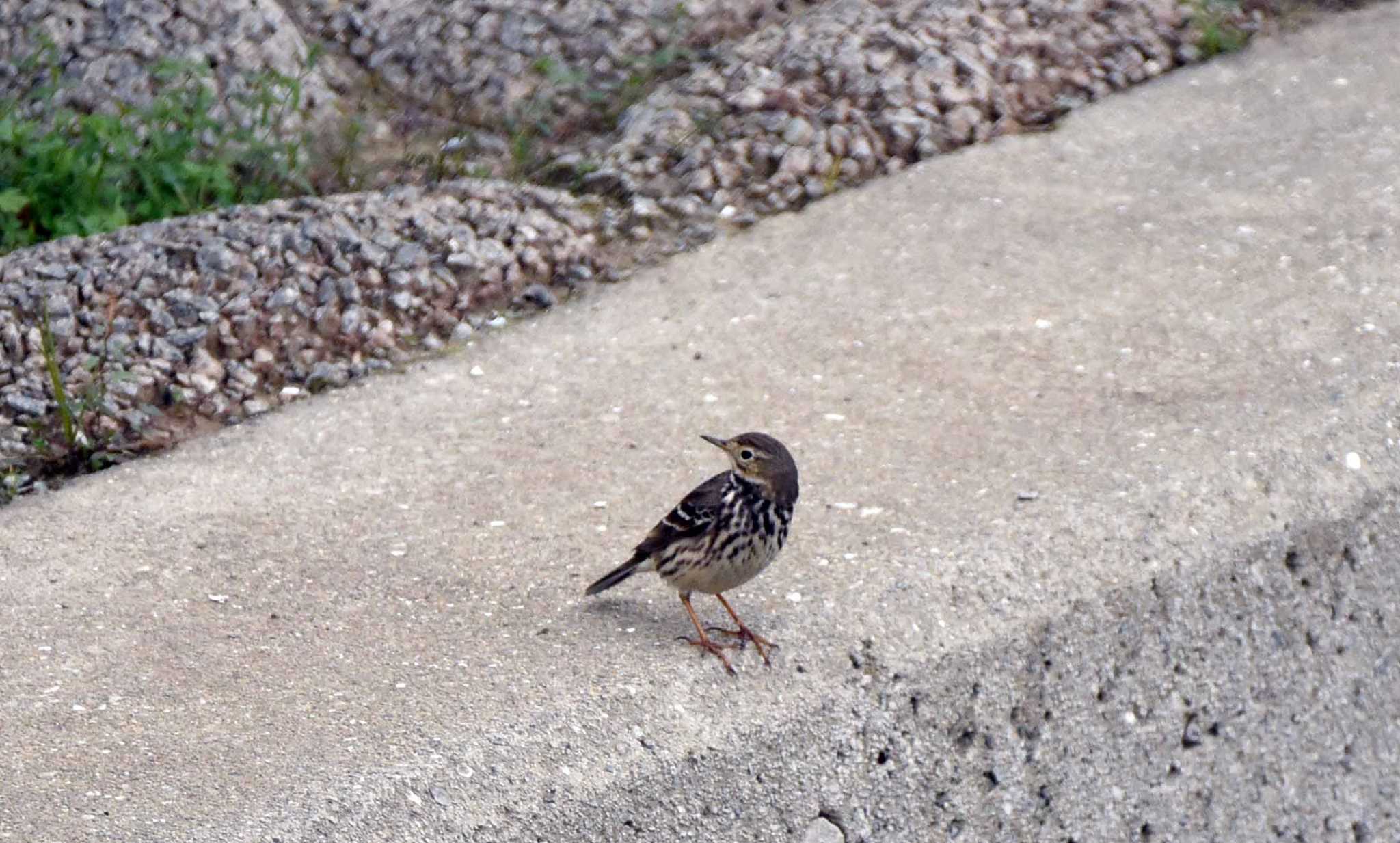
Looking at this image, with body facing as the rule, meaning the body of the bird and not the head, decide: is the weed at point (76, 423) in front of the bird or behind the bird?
behind

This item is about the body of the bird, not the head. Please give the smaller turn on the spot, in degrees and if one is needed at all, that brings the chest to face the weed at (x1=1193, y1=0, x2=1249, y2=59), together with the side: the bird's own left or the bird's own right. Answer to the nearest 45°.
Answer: approximately 90° to the bird's own left

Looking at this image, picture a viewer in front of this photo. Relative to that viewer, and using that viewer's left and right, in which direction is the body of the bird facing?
facing the viewer and to the right of the viewer
